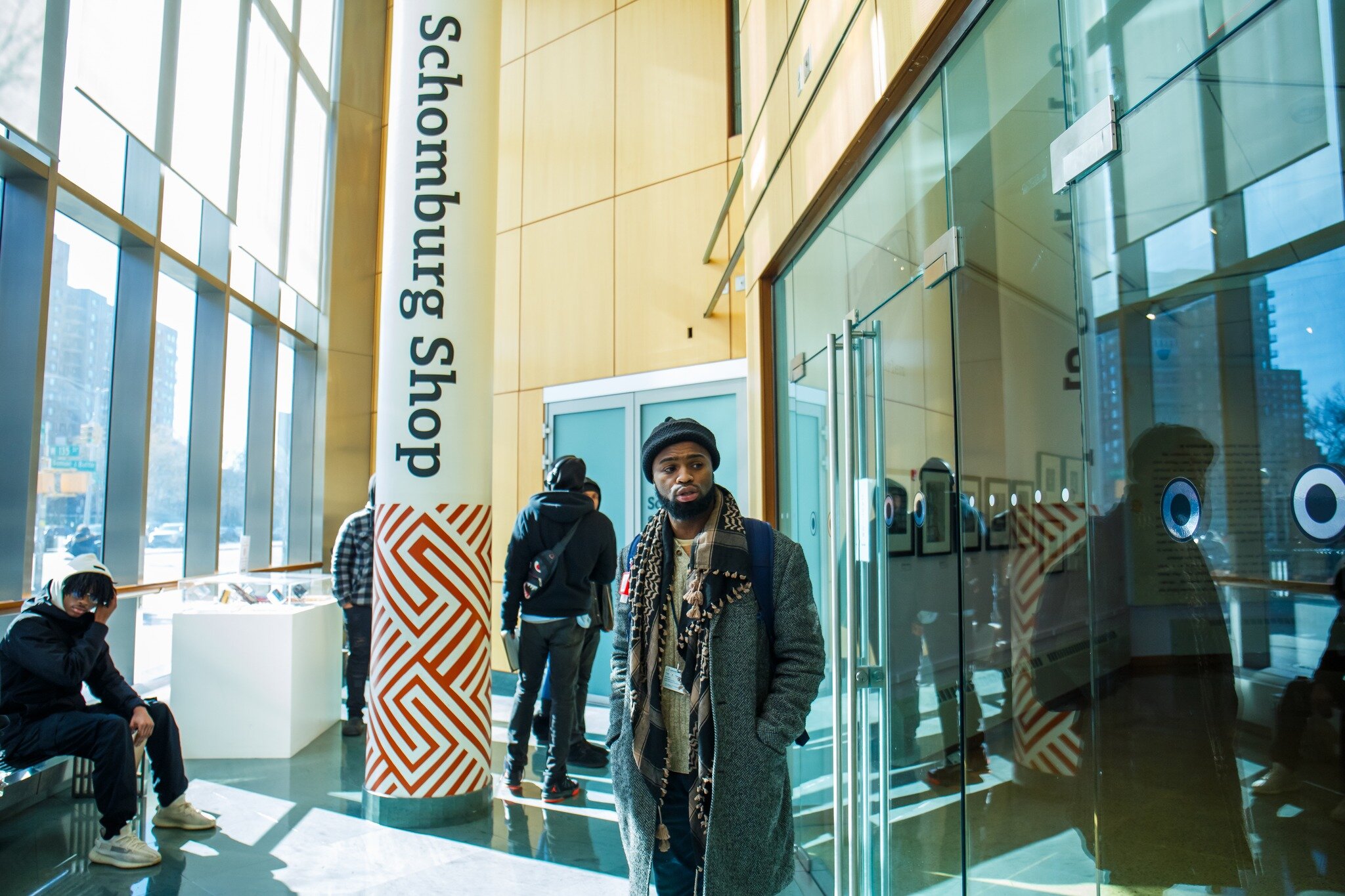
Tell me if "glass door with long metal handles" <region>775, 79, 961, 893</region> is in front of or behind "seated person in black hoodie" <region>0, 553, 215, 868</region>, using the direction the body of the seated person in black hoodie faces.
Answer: in front

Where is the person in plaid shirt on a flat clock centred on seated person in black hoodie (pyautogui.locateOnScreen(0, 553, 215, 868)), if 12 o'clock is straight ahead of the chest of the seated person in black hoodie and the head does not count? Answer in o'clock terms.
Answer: The person in plaid shirt is roughly at 9 o'clock from the seated person in black hoodie.

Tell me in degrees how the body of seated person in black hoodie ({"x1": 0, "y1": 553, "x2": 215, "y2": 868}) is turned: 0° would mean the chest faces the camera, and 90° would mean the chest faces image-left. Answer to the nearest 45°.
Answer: approximately 315°

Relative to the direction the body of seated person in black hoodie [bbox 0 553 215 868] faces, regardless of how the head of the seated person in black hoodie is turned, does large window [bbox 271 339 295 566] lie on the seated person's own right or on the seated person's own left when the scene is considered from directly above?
on the seated person's own left

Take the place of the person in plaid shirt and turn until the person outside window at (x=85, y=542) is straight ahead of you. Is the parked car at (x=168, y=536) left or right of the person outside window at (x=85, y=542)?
right

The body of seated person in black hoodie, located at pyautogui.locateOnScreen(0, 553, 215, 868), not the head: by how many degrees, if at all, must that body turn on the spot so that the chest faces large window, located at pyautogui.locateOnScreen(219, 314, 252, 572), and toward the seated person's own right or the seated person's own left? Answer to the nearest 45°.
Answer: approximately 135° to the seated person's own left

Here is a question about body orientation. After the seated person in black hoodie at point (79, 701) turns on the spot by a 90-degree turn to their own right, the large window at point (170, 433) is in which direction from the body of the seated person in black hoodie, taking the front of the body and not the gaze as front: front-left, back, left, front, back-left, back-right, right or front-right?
back-right

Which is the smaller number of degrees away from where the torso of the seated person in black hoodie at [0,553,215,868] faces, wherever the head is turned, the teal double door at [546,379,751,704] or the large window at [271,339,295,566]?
the teal double door

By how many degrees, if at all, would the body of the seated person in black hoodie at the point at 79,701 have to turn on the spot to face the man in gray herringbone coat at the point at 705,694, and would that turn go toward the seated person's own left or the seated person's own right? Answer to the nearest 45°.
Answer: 0° — they already face them

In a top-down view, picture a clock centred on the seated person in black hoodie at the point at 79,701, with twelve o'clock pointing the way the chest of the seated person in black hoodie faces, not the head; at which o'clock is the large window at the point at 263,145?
The large window is roughly at 8 o'clock from the seated person in black hoodie.

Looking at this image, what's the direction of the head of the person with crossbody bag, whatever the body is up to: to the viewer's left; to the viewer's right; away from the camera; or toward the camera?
away from the camera

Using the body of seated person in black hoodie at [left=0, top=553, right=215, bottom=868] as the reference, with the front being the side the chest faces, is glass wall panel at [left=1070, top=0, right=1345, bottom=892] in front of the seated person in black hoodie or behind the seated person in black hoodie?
in front
